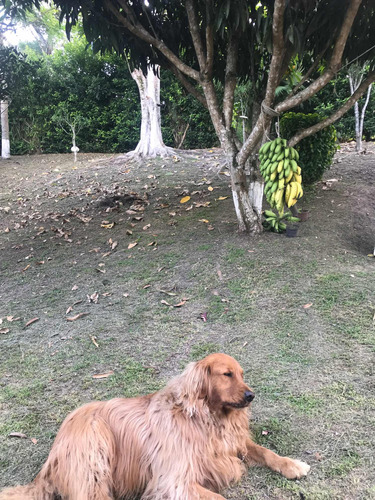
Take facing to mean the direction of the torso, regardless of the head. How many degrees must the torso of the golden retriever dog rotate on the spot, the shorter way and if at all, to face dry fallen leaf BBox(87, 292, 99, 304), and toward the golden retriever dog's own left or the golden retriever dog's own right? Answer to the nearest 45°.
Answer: approximately 90° to the golden retriever dog's own left

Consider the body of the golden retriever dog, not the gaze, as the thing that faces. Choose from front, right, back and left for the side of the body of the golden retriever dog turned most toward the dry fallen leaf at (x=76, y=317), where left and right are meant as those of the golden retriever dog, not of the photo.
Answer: left

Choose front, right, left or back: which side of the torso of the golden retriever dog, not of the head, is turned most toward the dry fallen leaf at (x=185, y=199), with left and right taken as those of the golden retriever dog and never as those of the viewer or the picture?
left

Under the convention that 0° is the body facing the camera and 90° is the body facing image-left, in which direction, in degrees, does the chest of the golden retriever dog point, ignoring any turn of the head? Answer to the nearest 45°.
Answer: approximately 270°

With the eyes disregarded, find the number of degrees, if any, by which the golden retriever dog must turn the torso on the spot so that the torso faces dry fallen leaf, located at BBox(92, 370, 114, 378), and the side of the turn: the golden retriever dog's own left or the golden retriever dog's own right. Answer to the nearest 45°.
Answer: approximately 90° to the golden retriever dog's own left

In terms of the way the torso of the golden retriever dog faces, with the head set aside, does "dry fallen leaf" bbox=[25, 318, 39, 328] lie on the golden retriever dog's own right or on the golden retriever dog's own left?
on the golden retriever dog's own left

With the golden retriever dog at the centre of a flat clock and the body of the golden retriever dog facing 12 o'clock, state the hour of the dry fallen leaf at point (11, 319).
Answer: The dry fallen leaf is roughly at 8 o'clock from the golden retriever dog.

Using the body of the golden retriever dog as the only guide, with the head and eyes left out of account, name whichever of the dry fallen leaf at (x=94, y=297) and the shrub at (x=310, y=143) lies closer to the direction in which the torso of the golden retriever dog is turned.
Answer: the shrub

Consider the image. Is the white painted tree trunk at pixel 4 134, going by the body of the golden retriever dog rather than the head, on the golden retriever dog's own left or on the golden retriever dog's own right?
on the golden retriever dog's own left
